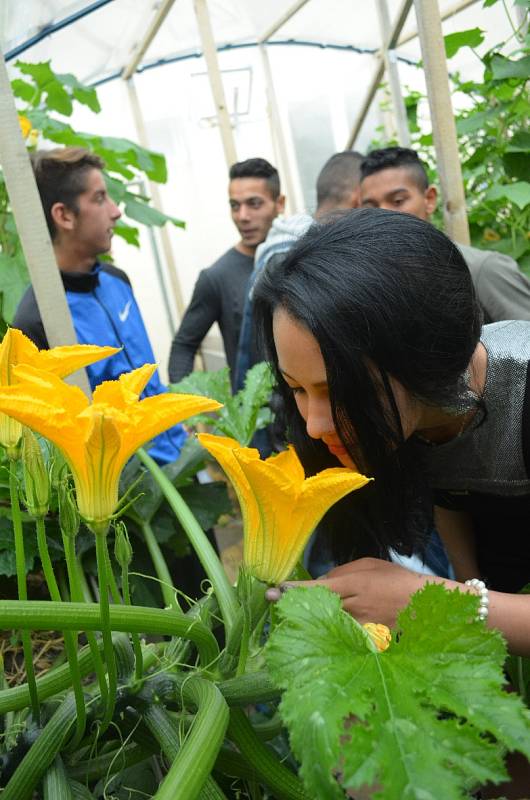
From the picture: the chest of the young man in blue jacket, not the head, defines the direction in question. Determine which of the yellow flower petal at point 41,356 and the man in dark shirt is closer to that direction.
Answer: the yellow flower petal

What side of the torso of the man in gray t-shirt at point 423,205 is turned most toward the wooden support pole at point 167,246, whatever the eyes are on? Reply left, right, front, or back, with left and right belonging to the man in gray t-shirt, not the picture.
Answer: right

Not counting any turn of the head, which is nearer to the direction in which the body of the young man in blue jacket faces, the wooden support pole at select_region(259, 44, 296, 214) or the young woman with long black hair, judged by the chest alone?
the young woman with long black hair

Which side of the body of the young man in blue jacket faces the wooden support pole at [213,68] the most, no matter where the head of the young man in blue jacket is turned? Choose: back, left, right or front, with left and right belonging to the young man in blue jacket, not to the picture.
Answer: left

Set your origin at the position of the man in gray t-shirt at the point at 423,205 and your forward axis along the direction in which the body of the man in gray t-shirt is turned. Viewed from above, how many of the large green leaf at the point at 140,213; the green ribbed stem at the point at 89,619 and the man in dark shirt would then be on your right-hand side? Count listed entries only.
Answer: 2

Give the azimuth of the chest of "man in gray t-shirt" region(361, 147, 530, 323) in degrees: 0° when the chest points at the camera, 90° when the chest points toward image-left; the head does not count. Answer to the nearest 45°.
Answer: approximately 45°

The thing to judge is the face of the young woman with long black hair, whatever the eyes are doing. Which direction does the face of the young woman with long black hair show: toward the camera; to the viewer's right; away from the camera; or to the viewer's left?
to the viewer's left

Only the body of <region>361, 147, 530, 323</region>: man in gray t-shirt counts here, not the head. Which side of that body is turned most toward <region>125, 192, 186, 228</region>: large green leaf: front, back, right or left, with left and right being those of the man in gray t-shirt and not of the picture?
right

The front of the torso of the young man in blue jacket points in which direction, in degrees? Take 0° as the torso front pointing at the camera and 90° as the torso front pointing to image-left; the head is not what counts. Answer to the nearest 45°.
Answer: approximately 315°

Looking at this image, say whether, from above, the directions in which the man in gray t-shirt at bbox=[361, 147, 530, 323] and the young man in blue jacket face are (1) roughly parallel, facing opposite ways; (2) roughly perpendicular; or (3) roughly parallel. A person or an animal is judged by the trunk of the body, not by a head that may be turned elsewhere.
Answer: roughly perpendicular

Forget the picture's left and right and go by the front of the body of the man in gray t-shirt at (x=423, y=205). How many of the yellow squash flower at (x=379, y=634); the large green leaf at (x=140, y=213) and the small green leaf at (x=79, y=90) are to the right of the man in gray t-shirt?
2

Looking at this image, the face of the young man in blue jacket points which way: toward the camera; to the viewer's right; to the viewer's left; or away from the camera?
to the viewer's right

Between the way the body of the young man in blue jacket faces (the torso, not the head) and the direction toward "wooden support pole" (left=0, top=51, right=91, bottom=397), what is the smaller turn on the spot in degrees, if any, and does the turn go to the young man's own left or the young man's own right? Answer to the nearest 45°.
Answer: approximately 45° to the young man's own right
